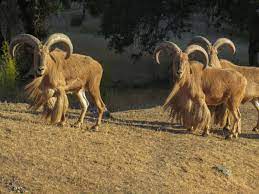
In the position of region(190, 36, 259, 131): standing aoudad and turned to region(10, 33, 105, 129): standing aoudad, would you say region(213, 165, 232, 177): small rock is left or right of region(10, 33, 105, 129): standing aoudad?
left

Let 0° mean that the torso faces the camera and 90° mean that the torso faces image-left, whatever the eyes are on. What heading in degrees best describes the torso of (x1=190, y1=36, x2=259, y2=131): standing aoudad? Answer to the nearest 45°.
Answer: approximately 90°

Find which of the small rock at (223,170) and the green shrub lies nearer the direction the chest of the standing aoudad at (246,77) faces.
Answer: the green shrub

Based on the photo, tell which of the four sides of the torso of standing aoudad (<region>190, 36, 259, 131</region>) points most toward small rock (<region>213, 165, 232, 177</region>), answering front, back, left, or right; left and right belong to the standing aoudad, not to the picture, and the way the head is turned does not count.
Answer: left

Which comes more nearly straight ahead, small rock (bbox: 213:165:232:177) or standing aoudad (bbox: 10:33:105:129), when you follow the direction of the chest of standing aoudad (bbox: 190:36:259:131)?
the standing aoudad (bbox: 10:33:105:129)

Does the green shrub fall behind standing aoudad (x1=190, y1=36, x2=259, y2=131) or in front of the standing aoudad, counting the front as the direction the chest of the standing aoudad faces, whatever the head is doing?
in front

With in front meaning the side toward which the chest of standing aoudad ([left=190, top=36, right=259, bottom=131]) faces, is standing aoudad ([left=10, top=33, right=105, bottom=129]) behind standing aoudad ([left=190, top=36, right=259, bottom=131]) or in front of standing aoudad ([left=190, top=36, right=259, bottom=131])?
in front

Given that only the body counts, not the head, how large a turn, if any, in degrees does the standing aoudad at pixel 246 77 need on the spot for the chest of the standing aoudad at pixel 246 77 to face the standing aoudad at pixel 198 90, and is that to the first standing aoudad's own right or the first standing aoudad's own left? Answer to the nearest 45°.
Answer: approximately 45° to the first standing aoudad's own left

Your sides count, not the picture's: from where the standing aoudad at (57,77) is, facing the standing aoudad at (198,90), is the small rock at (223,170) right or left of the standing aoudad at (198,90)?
right
